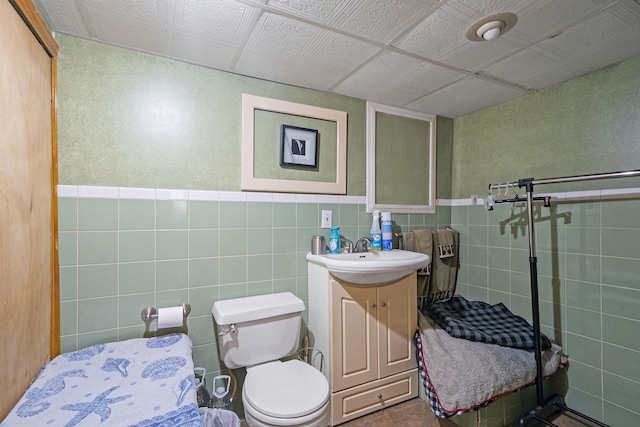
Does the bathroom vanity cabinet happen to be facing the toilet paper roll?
no

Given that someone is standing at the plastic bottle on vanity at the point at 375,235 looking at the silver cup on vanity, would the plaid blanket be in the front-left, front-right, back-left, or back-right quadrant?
back-left

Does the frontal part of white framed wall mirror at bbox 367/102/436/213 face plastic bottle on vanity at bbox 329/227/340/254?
no

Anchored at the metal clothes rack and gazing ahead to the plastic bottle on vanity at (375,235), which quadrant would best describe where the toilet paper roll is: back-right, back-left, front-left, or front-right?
front-left

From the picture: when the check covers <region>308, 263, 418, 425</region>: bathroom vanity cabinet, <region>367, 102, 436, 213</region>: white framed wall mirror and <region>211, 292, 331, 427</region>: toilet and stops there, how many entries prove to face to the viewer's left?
0

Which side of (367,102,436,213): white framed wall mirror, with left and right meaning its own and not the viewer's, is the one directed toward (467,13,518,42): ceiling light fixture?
front

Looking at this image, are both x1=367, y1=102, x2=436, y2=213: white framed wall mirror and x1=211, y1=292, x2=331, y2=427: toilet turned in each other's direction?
no

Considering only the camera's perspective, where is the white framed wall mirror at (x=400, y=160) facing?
facing the viewer and to the right of the viewer

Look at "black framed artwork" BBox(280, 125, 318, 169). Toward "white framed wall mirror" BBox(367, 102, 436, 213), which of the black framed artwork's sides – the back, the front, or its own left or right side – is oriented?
left

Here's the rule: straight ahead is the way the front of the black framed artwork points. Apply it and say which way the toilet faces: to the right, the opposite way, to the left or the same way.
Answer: the same way

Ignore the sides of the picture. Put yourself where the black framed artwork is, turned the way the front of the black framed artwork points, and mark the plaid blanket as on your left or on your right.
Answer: on your left

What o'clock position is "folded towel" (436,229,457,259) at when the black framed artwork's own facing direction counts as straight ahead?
The folded towel is roughly at 10 o'clock from the black framed artwork.

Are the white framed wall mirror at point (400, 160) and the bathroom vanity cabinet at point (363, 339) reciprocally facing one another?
no

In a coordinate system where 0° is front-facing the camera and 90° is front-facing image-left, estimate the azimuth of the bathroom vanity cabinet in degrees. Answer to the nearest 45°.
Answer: approximately 315°

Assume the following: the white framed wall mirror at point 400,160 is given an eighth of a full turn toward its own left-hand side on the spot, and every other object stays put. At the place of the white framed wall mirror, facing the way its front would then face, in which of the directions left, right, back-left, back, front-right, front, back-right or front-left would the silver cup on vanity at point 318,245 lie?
back-right

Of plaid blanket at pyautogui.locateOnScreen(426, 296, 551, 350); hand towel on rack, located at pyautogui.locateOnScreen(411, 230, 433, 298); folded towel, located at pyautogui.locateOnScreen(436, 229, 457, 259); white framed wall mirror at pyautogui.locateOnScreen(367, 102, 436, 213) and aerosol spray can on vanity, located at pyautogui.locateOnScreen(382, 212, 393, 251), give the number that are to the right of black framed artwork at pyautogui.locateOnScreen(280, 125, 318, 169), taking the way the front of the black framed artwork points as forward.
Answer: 0
